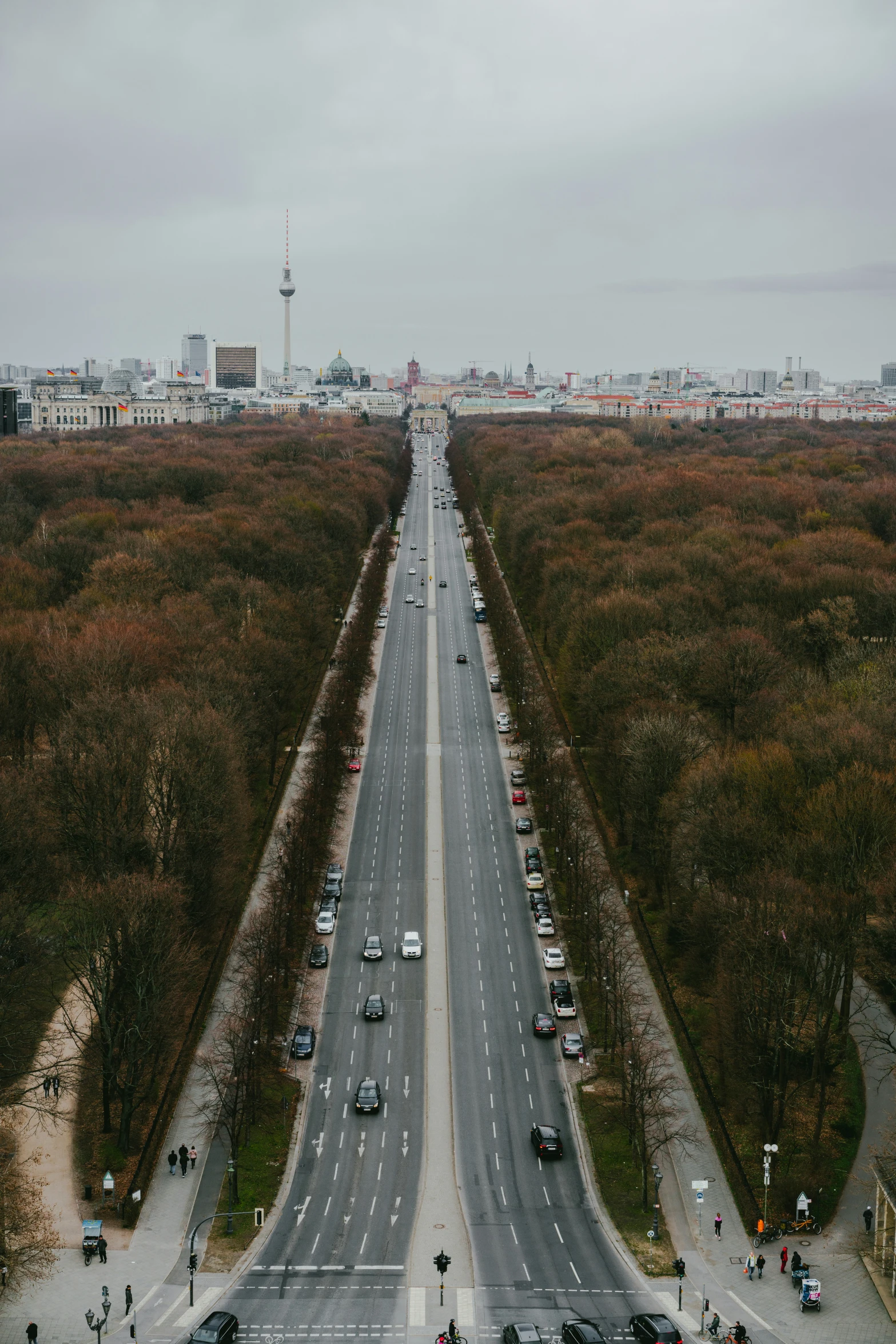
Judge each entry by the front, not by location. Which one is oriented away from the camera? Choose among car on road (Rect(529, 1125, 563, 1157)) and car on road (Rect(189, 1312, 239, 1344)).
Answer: car on road (Rect(529, 1125, 563, 1157))

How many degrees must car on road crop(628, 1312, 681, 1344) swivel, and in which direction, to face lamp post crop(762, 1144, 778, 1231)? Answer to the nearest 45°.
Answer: approximately 45° to its right

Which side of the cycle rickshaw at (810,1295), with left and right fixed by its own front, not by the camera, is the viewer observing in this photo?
back

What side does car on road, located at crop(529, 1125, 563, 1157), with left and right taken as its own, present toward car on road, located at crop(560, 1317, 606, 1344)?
back

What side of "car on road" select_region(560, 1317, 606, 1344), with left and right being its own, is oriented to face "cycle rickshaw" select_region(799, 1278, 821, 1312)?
right

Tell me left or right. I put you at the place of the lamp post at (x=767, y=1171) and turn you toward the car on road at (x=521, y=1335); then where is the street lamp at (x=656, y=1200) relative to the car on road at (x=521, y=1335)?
right

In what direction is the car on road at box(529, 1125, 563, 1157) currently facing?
away from the camera

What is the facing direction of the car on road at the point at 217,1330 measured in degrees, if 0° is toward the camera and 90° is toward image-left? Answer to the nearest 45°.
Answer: approximately 45°

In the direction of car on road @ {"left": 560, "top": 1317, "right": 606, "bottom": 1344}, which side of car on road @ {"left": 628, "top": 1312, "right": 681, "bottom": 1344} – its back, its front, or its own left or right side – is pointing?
left

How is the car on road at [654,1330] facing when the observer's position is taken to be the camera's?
facing away from the viewer and to the left of the viewer
